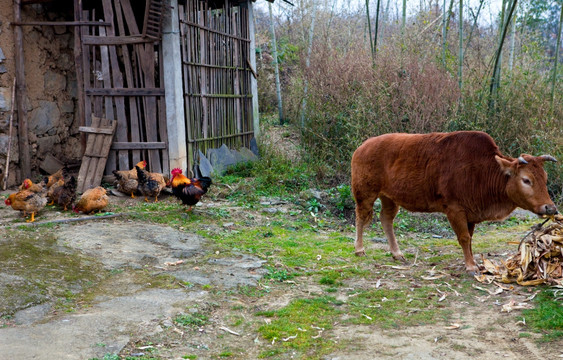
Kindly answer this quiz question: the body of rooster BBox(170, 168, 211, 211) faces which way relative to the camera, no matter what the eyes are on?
to the viewer's left

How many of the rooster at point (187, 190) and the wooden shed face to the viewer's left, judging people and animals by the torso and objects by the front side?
1

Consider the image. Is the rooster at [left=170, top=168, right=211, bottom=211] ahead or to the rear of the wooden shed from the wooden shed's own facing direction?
ahead

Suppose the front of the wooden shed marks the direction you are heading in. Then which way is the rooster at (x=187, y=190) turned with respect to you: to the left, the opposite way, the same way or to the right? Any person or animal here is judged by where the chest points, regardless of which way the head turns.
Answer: to the right

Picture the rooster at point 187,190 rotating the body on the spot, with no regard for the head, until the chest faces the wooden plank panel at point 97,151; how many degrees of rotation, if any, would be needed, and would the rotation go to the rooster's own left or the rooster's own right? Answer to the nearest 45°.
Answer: approximately 45° to the rooster's own right

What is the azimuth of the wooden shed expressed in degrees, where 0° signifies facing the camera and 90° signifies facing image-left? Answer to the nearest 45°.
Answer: approximately 0°

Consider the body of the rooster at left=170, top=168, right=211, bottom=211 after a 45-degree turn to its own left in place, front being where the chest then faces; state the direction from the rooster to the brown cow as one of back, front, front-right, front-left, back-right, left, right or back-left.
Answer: left

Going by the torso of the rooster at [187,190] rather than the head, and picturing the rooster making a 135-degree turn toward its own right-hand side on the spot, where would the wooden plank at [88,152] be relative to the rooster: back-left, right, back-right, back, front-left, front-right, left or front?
left

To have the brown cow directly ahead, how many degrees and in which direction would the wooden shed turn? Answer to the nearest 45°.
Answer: approximately 45° to its left

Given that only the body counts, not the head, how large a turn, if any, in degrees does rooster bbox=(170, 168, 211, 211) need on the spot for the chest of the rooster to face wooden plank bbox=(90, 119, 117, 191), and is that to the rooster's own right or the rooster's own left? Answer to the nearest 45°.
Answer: approximately 45° to the rooster's own right
